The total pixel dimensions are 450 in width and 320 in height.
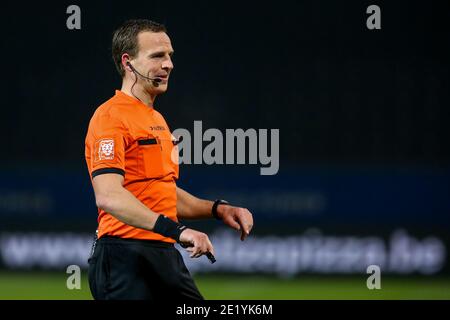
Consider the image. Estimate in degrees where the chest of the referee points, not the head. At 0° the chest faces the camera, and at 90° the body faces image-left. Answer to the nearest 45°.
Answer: approximately 315°
